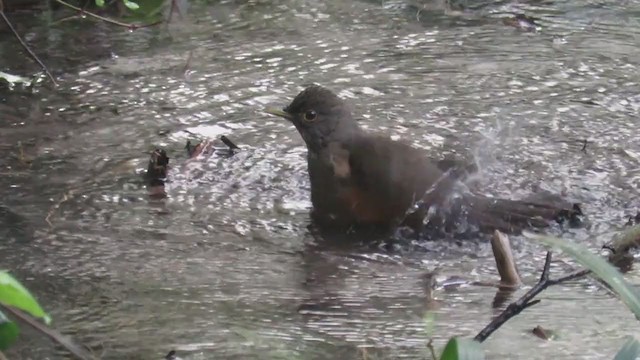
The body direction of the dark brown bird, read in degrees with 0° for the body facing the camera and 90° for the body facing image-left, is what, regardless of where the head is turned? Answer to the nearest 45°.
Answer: approximately 90°

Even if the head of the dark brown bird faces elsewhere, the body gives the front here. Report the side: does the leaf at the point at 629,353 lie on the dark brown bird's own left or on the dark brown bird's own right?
on the dark brown bird's own left

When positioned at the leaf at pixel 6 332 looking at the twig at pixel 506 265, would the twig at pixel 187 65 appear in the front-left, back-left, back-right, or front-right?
front-left

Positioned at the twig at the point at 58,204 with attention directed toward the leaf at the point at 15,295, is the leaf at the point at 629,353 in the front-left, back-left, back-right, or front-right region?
front-left

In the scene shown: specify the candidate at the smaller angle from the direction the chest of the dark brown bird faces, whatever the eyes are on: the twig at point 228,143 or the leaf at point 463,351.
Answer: the twig

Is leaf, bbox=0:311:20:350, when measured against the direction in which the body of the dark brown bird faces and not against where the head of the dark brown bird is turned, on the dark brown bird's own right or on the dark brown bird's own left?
on the dark brown bird's own left

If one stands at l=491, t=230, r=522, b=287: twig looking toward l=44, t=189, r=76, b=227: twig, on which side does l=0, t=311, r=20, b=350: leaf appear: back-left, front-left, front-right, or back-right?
front-left

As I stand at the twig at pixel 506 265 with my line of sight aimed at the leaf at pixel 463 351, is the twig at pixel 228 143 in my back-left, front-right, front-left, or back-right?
back-right

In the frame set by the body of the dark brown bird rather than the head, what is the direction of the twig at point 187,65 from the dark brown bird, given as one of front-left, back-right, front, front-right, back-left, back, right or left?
front-right

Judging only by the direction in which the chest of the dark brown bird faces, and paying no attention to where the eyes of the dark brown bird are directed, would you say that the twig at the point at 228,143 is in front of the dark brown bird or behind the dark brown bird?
in front

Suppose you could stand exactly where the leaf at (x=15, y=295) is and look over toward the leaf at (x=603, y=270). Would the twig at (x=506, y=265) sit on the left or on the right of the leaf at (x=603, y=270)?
left

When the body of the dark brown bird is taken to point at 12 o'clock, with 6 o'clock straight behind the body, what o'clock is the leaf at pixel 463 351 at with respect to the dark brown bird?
The leaf is roughly at 9 o'clock from the dark brown bird.

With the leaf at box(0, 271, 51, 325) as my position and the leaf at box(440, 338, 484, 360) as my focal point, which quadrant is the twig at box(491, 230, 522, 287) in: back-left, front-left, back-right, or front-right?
front-left
